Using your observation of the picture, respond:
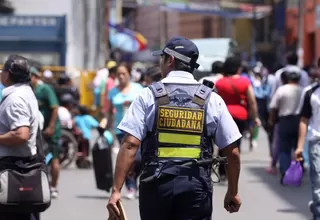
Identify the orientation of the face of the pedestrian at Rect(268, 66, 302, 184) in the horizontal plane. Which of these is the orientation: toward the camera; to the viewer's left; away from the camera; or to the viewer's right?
away from the camera

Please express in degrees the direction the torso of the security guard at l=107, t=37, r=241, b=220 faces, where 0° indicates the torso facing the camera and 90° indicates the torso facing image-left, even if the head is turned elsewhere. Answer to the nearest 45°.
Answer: approximately 180°

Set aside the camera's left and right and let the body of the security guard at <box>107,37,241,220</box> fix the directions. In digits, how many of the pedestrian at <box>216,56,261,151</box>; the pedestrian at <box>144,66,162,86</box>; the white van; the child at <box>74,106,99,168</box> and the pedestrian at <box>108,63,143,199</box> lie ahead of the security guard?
5

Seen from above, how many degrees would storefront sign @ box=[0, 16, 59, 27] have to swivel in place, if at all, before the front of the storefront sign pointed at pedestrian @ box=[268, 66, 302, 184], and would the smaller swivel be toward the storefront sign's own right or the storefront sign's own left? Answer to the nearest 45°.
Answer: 0° — it already faces them

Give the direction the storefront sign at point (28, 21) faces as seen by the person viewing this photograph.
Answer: facing the viewer

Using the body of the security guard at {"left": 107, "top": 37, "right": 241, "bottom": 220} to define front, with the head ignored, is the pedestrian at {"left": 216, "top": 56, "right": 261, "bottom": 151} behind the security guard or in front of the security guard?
in front

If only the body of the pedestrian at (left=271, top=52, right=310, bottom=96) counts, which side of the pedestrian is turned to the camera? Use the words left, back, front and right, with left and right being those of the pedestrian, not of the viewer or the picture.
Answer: back

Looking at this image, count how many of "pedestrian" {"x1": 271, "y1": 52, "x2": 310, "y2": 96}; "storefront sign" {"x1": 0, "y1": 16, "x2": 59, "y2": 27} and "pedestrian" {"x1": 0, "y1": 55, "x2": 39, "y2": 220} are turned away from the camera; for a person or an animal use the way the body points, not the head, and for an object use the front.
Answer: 1

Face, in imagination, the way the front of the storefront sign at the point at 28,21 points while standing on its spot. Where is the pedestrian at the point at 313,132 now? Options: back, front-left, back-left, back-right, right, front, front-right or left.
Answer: front

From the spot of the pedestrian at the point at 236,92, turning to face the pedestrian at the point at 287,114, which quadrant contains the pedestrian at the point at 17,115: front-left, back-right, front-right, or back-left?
back-right
